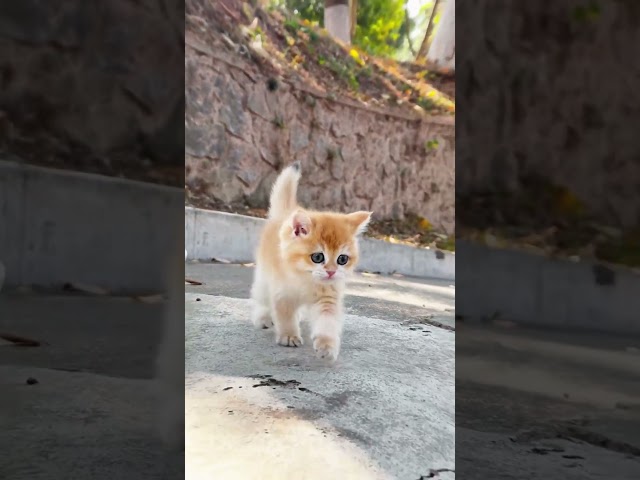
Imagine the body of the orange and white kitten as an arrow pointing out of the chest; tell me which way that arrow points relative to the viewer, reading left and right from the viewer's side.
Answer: facing the viewer and to the right of the viewer

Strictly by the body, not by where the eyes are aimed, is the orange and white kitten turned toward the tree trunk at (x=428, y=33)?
no

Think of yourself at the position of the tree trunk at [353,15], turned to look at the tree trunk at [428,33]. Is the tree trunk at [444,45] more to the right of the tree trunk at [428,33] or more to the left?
right

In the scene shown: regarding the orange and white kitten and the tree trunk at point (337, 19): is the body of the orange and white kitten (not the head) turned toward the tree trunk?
no

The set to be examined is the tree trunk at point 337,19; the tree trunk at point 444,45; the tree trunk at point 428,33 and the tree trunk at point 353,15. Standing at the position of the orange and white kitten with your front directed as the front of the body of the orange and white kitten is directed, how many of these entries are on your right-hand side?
0

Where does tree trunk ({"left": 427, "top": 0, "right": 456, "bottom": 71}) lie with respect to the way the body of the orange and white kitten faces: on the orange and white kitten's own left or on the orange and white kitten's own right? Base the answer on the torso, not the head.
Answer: on the orange and white kitten's own left

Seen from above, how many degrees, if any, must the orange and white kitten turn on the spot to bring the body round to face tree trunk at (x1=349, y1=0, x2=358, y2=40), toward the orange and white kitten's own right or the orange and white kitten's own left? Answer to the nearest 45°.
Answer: approximately 135° to the orange and white kitten's own left

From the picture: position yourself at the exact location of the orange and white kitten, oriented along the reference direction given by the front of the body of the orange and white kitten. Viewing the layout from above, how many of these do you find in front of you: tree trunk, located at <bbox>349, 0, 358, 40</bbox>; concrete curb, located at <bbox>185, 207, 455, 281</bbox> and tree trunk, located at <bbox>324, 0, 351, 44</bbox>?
0
